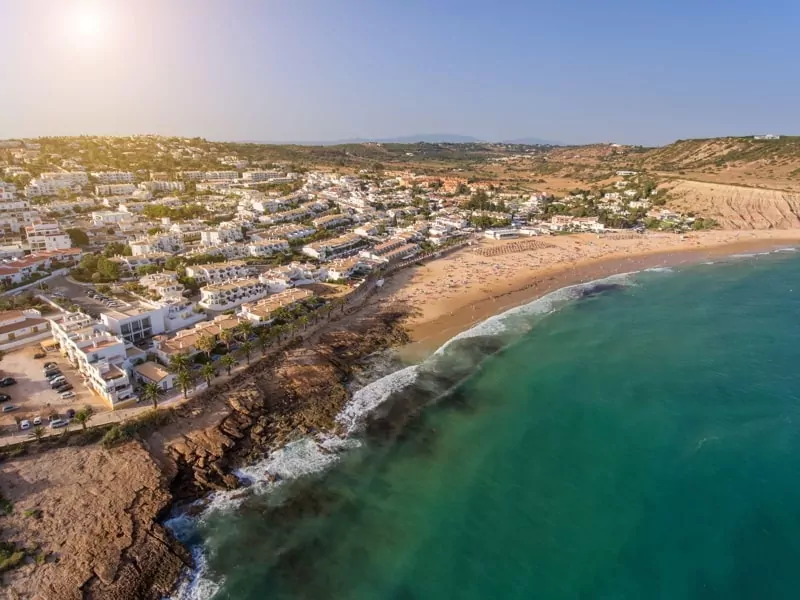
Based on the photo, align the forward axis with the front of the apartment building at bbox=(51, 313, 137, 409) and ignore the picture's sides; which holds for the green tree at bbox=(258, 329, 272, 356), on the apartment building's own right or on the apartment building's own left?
on the apartment building's own left

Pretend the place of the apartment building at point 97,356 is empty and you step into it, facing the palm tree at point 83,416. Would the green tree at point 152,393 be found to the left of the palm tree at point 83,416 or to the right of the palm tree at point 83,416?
left

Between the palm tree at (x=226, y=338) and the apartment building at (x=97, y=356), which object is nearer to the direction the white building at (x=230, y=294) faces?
the palm tree

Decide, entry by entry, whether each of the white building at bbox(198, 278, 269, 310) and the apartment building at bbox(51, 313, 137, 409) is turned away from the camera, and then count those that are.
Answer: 0

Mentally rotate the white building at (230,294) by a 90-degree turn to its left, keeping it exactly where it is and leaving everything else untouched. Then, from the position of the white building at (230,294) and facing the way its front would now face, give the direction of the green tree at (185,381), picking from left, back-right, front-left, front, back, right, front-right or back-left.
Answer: back-right

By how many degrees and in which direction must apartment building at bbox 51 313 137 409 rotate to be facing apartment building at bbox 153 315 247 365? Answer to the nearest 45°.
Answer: approximately 135° to its left

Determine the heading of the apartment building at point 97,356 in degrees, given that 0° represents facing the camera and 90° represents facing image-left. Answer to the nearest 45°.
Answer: approximately 45°

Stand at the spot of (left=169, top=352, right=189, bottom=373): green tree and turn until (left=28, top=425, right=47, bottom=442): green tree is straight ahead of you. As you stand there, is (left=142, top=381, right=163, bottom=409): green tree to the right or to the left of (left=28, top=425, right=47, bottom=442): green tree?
left

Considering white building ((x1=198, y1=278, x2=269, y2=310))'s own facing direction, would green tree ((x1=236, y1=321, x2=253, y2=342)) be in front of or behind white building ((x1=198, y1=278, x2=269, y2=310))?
in front

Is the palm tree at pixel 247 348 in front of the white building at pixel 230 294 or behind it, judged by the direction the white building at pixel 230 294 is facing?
in front

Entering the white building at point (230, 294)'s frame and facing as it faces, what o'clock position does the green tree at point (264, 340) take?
The green tree is roughly at 1 o'clock from the white building.

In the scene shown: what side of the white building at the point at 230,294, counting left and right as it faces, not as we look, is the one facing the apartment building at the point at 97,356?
right

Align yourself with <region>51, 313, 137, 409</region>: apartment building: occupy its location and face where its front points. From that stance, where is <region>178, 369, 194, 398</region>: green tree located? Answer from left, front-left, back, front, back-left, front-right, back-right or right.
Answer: left

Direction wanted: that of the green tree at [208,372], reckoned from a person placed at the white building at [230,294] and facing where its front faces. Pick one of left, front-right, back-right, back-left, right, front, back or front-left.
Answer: front-right
